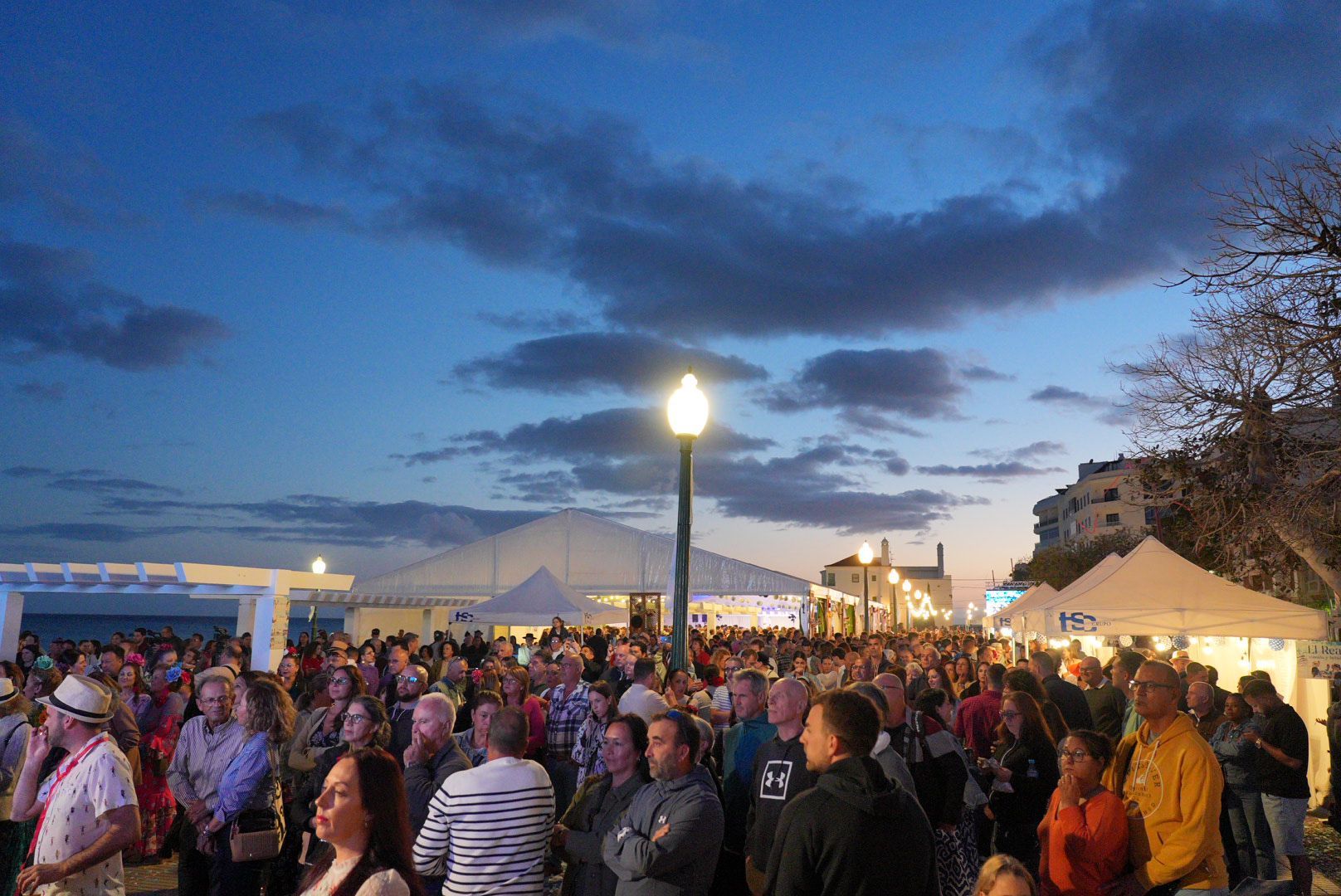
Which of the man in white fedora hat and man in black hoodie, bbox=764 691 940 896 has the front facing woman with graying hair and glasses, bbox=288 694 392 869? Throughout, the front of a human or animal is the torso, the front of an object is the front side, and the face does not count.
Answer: the man in black hoodie

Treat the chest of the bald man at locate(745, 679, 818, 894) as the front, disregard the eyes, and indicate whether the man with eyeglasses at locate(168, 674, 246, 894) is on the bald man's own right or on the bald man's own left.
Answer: on the bald man's own right

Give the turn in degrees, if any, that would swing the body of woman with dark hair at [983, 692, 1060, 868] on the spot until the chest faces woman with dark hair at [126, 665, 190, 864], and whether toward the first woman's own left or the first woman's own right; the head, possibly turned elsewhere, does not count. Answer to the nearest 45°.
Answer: approximately 45° to the first woman's own right

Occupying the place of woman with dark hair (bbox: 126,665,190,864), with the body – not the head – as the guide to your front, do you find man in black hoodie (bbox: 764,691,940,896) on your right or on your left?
on your left

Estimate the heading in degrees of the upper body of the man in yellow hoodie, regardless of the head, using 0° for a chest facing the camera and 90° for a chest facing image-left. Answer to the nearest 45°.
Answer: approximately 45°

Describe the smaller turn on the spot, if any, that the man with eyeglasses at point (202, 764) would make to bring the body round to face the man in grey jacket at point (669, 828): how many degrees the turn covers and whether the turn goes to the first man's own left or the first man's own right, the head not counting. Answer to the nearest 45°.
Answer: approximately 45° to the first man's own left

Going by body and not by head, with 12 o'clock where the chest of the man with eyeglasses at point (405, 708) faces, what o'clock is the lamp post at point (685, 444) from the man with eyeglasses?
The lamp post is roughly at 7 o'clock from the man with eyeglasses.

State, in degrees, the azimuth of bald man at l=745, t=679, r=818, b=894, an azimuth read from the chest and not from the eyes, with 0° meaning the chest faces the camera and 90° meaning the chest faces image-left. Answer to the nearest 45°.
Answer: approximately 45°

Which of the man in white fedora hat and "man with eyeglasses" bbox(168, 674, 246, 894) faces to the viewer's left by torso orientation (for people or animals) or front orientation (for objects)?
the man in white fedora hat
